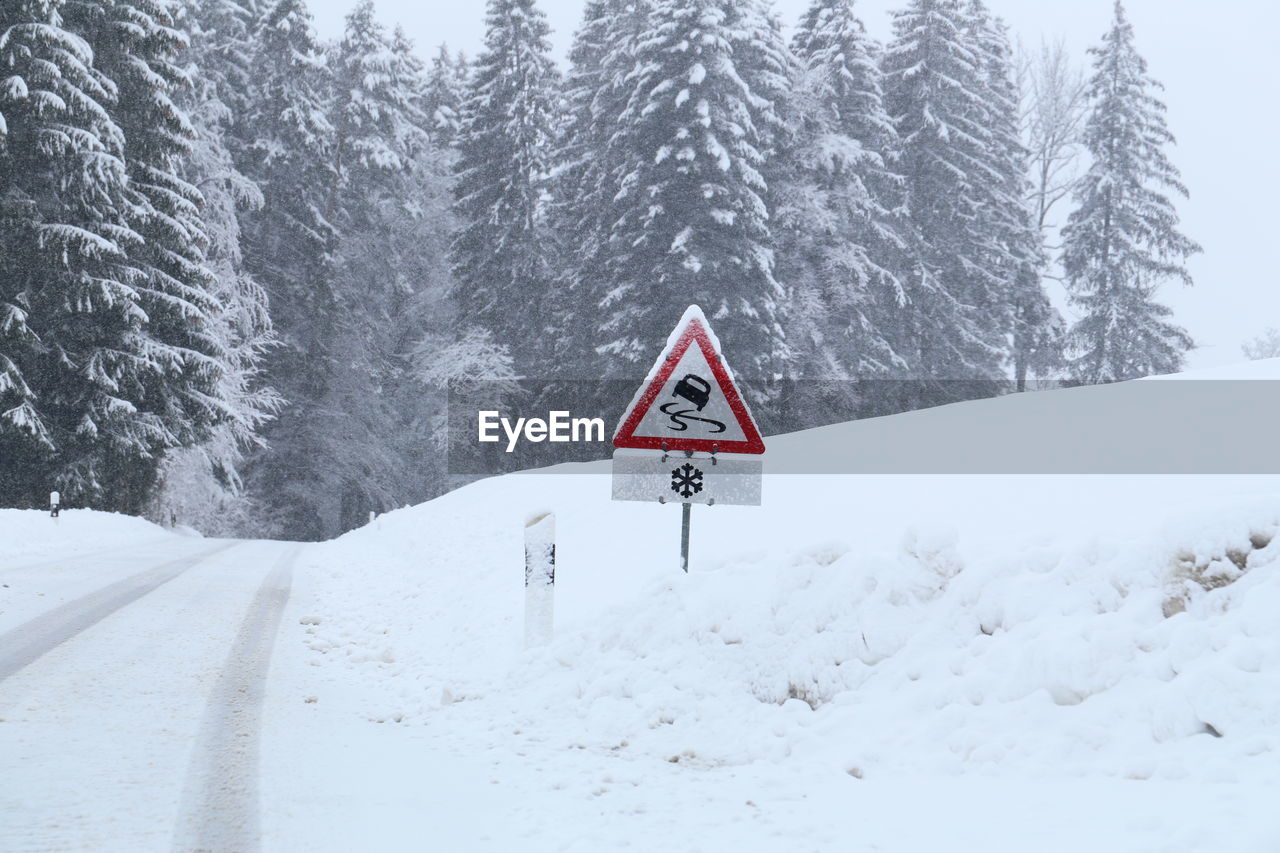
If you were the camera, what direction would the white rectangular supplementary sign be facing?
facing the viewer

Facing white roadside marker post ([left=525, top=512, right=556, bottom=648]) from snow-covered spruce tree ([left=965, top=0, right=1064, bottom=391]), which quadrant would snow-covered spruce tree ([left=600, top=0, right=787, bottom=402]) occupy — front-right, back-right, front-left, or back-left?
front-right

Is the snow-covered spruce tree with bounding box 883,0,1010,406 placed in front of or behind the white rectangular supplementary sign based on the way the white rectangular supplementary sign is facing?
behind

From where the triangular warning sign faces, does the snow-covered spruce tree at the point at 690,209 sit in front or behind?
behind

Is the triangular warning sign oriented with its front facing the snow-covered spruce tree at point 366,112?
no

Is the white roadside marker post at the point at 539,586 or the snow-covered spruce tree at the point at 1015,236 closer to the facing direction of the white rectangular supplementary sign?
the white roadside marker post

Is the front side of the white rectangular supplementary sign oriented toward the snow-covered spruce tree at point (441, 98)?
no

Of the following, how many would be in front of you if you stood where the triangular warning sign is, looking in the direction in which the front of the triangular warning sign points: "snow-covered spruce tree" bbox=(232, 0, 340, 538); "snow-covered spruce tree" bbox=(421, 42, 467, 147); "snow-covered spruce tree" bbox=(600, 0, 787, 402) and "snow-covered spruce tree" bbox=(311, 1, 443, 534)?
0

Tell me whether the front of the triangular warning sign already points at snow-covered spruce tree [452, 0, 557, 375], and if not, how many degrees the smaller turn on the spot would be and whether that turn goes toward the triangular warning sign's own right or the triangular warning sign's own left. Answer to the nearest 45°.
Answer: approximately 180°

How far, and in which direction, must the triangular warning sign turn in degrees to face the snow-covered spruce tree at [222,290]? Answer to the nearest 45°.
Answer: approximately 135° to its right

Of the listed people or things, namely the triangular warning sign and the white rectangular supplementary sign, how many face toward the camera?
2

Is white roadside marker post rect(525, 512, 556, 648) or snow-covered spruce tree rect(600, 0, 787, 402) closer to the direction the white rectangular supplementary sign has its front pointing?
the white roadside marker post

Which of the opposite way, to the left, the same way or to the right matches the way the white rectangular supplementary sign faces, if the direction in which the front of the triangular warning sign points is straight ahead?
the same way

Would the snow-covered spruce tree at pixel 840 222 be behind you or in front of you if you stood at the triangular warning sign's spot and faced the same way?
behind

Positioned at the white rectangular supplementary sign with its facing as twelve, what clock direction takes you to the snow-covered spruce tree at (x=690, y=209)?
The snow-covered spruce tree is roughly at 6 o'clock from the white rectangular supplementary sign.

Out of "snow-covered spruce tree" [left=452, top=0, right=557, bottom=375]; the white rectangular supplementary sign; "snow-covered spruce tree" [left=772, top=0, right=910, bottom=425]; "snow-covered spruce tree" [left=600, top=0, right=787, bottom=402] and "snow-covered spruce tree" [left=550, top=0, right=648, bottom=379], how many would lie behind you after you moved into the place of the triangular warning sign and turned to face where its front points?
4

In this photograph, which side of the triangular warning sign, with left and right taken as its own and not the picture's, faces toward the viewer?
front
